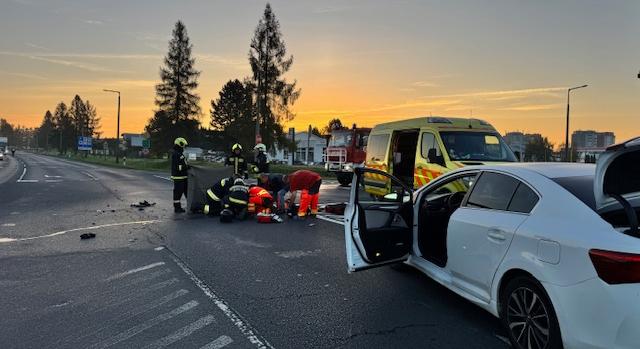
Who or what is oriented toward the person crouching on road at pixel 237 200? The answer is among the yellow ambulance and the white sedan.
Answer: the white sedan

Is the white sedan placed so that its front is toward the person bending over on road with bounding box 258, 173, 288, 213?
yes

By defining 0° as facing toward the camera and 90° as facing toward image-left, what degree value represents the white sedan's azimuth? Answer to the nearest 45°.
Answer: approximately 135°

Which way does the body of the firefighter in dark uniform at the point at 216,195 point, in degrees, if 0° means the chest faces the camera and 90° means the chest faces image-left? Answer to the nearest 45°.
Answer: approximately 270°

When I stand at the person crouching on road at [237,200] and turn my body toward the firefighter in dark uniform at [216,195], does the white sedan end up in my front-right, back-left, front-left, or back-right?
back-left

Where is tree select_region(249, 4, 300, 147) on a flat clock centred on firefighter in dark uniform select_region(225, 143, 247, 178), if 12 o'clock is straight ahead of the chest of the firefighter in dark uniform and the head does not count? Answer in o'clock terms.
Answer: The tree is roughly at 6 o'clock from the firefighter in dark uniform.

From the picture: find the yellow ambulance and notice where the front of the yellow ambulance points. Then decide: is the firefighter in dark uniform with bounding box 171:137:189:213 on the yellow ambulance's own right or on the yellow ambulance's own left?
on the yellow ambulance's own right

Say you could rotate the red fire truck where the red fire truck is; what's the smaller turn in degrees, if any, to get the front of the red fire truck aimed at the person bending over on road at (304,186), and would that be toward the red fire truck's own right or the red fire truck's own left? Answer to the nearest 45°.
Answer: approximately 45° to the red fire truck's own left

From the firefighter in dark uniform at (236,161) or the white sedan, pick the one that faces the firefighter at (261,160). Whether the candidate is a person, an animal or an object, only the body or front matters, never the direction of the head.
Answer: the white sedan

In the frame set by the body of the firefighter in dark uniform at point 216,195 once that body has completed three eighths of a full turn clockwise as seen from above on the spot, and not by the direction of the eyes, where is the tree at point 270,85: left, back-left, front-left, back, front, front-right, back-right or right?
back-right

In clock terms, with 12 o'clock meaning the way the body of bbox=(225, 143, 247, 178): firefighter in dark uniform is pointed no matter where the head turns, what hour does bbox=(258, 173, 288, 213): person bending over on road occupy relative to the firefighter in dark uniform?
The person bending over on road is roughly at 11 o'clock from the firefighter in dark uniform.

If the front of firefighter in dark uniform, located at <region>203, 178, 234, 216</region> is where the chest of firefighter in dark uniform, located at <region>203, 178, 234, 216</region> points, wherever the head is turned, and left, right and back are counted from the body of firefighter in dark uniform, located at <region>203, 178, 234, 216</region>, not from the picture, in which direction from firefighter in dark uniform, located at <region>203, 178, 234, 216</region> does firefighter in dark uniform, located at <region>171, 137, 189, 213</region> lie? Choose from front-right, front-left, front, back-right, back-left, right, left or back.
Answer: back-left

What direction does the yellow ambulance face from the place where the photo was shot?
facing the viewer and to the right of the viewer

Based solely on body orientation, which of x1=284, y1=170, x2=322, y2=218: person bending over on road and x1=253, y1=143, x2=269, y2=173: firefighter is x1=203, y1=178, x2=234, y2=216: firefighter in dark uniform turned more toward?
the person bending over on road

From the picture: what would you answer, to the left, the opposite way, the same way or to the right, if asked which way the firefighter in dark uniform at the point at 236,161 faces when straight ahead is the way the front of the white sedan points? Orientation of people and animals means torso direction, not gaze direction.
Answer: the opposite way

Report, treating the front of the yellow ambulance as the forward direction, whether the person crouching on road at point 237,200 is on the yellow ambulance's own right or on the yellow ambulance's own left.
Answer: on the yellow ambulance's own right
